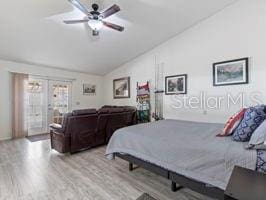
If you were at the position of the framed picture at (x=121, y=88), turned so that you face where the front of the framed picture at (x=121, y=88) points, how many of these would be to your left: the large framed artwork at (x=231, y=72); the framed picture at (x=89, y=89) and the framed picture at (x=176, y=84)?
2

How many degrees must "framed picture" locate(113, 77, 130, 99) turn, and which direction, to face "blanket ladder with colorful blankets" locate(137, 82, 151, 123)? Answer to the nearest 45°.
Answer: approximately 90° to its left

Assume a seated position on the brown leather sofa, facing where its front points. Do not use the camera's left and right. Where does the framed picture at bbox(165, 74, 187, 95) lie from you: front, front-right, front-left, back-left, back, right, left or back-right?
back-right

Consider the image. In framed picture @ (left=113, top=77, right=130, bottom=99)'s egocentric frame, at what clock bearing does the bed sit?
The bed is roughly at 10 o'clock from the framed picture.

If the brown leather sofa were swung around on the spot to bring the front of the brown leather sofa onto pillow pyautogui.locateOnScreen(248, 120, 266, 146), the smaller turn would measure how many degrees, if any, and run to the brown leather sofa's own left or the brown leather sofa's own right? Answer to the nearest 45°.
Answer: approximately 180°

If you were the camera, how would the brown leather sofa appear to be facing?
facing away from the viewer and to the left of the viewer

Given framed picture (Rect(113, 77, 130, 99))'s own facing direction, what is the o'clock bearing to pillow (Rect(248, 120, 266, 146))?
The pillow is roughly at 10 o'clock from the framed picture.

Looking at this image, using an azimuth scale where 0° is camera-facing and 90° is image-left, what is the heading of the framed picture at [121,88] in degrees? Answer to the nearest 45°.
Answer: approximately 45°

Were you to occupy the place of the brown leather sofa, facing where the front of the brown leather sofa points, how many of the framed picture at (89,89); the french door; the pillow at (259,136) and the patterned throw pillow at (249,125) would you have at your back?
2

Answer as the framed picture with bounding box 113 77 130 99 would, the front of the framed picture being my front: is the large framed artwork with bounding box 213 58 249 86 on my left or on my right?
on my left

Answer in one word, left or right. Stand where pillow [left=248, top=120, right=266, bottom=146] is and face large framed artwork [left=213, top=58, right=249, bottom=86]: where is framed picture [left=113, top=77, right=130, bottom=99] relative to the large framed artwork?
left

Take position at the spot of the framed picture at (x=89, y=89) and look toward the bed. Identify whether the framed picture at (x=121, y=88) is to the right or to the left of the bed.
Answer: left

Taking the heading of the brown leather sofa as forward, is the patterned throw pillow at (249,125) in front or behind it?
behind
